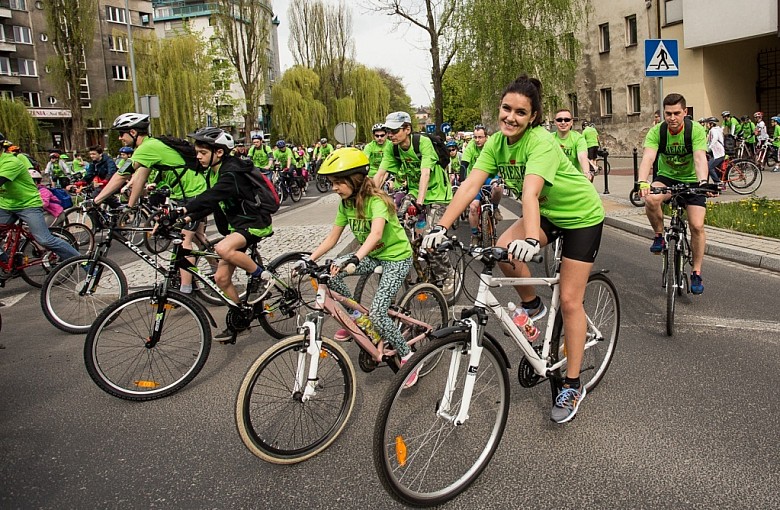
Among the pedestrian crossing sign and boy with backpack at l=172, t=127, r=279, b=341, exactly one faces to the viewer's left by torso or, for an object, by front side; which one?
the boy with backpack

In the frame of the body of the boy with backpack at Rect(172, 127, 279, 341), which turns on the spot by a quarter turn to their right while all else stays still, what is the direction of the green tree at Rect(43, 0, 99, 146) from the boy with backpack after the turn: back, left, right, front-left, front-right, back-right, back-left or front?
front

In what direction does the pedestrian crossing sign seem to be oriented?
toward the camera

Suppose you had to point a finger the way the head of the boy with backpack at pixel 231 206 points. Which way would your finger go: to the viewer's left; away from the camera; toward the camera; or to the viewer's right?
to the viewer's left

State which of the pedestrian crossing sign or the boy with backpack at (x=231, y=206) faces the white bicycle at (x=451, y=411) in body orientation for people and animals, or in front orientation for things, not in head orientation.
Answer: the pedestrian crossing sign

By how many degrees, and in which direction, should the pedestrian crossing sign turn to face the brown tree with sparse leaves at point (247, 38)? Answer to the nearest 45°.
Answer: approximately 135° to its right

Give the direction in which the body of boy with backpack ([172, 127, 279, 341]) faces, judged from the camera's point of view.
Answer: to the viewer's left

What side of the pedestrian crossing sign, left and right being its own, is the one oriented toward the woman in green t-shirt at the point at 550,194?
front

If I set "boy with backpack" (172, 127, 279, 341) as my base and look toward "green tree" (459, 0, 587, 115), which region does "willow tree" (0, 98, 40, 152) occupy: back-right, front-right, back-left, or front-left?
front-left

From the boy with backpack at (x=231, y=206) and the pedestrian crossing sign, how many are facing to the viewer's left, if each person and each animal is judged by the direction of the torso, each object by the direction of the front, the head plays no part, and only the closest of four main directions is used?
1

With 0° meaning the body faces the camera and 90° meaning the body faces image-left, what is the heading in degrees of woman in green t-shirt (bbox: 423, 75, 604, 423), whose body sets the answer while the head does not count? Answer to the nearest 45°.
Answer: approximately 45°

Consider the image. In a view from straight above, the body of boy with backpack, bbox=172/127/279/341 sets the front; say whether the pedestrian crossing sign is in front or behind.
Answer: behind

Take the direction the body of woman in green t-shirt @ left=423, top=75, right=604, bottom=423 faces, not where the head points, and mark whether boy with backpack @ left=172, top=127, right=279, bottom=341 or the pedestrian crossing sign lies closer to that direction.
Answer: the boy with backpack

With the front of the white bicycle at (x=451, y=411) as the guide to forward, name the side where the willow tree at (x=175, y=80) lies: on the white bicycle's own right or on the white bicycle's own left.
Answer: on the white bicycle's own right

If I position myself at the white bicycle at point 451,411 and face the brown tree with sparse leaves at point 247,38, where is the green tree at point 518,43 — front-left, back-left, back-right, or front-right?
front-right
